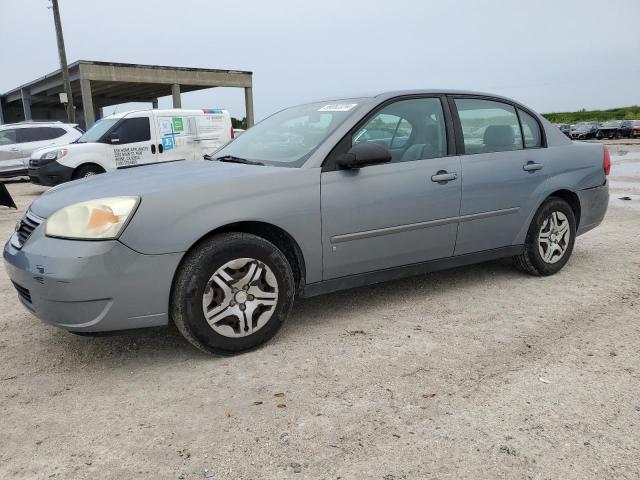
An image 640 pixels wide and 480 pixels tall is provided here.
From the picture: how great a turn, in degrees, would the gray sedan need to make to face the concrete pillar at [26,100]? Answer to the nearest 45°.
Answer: approximately 90° to its right

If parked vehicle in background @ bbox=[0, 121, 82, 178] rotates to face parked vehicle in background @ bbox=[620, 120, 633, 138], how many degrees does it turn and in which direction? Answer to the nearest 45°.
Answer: approximately 180°

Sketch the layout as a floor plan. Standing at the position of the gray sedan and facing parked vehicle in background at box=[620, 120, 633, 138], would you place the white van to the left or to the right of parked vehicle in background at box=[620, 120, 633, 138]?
left

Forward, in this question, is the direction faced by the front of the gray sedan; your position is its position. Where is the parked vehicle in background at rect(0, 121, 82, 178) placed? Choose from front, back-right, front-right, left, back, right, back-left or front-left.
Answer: right

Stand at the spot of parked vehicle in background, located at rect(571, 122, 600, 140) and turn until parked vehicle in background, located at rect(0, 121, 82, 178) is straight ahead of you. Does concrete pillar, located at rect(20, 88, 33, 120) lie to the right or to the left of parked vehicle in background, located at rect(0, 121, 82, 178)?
right

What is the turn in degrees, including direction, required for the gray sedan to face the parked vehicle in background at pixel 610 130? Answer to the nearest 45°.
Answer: approximately 180°

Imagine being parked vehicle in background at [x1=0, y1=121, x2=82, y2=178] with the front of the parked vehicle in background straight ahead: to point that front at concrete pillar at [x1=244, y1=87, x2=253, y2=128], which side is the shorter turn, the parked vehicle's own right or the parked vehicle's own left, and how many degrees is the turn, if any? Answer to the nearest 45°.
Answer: approximately 135° to the parked vehicle's own right

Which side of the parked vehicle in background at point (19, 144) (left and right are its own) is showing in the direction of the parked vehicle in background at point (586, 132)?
back

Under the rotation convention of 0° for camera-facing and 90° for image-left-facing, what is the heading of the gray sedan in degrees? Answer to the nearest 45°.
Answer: approximately 45°

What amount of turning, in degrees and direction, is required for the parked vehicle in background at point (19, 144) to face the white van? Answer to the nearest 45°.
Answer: approximately 135° to its left

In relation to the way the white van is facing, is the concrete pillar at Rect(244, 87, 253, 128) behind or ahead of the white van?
behind

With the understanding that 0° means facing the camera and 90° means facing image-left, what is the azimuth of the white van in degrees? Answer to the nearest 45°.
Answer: approximately 45°
